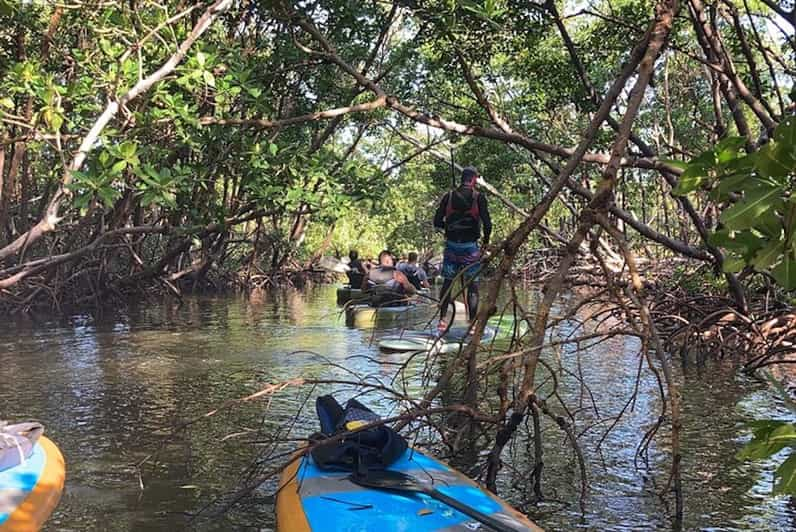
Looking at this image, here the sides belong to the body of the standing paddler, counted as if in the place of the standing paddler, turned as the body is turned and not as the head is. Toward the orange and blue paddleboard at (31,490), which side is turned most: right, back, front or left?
back

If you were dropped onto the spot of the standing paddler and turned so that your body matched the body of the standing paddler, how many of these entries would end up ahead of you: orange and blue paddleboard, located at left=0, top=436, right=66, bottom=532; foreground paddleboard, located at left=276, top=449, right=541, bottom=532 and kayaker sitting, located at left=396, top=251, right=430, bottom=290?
1

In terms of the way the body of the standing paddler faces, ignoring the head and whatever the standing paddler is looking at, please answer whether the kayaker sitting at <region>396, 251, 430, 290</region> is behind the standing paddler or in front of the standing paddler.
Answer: in front

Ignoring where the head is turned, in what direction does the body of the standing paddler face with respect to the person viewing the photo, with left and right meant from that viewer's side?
facing away from the viewer

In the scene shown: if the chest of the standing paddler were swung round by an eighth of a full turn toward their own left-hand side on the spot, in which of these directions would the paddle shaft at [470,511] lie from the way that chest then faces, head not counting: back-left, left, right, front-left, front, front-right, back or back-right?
back-left

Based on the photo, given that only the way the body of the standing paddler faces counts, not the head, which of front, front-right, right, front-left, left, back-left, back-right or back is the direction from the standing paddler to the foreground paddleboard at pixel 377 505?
back
